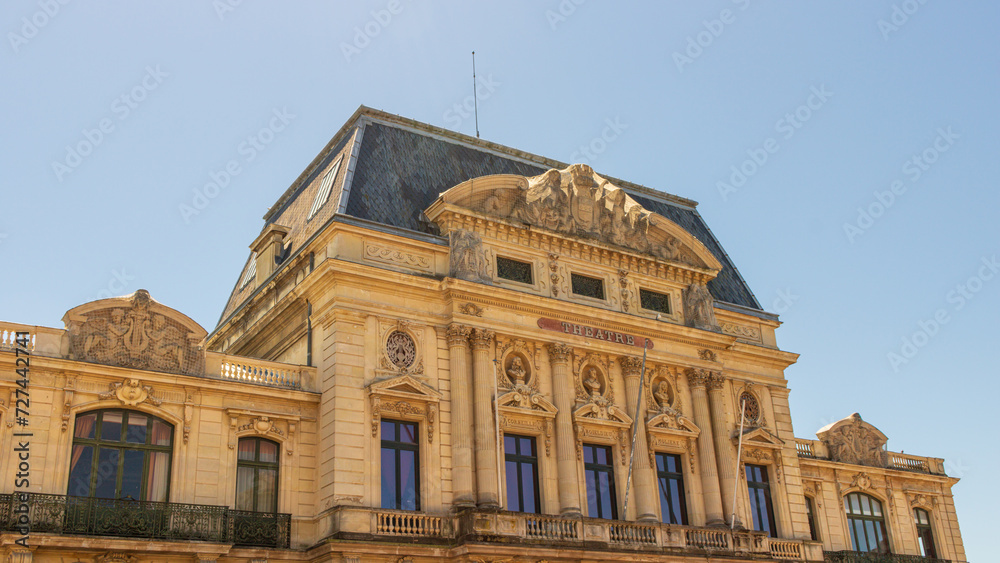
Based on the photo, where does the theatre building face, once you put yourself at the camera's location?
facing the viewer and to the right of the viewer
